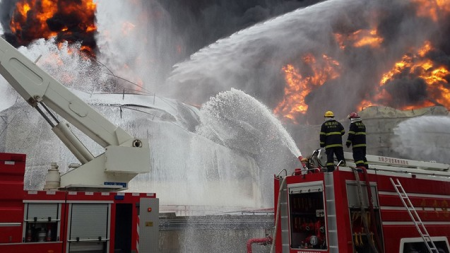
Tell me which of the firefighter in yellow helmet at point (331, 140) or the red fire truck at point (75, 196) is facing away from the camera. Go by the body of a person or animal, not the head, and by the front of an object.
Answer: the firefighter in yellow helmet

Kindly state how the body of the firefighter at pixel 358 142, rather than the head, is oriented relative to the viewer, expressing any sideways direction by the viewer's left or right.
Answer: facing away from the viewer and to the left of the viewer

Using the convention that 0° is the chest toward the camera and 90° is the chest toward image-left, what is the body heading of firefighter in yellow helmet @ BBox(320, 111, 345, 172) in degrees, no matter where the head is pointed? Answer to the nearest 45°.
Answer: approximately 180°

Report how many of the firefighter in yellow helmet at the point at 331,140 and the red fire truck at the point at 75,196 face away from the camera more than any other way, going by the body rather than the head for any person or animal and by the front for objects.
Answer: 1

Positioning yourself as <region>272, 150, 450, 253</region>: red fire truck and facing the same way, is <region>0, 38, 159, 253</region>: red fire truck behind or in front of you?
behind

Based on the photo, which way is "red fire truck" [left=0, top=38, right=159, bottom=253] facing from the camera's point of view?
to the viewer's left

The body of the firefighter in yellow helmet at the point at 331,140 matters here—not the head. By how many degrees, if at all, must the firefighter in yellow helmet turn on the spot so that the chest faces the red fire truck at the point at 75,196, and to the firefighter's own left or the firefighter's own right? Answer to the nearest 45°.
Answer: approximately 90° to the firefighter's own left

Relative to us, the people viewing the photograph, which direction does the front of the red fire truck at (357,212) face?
facing away from the viewer and to the right of the viewer

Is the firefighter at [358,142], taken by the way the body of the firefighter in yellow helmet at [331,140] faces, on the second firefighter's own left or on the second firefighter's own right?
on the second firefighter's own right

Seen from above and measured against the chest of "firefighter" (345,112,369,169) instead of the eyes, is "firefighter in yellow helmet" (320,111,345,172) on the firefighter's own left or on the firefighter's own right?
on the firefighter's own left

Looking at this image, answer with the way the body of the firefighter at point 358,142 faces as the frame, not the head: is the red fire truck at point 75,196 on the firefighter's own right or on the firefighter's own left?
on the firefighter's own left
